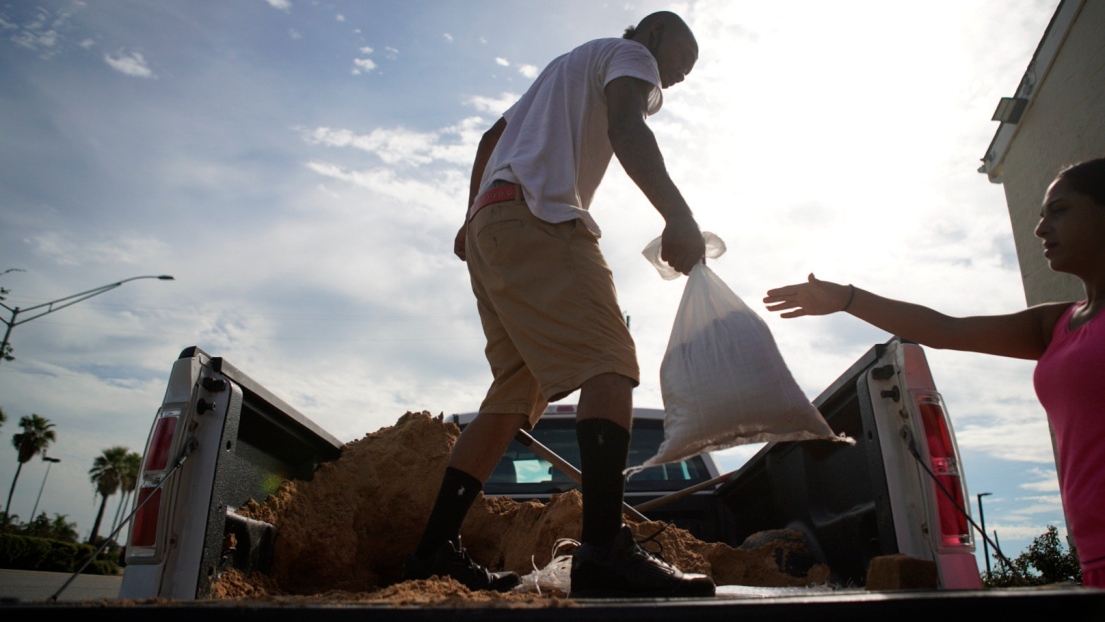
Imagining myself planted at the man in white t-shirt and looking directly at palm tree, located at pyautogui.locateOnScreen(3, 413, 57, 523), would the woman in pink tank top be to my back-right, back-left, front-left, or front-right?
back-right

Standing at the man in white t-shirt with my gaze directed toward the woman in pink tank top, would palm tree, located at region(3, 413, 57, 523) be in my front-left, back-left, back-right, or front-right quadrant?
back-left

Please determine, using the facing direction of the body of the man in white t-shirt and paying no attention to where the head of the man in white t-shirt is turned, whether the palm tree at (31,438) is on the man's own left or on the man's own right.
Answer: on the man's own left

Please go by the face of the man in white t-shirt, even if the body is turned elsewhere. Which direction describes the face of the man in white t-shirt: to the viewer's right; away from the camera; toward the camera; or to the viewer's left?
to the viewer's right

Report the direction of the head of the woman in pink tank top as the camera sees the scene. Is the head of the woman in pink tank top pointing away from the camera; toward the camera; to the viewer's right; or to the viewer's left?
to the viewer's left

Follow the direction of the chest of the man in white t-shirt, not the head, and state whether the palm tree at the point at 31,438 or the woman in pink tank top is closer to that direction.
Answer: the woman in pink tank top

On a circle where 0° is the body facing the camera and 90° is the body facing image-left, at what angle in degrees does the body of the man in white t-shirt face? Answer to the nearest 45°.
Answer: approximately 270°

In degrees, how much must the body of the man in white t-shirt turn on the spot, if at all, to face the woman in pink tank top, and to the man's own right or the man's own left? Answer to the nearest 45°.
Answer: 0° — they already face them

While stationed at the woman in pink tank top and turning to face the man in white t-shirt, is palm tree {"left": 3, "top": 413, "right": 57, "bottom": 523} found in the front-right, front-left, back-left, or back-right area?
front-right
